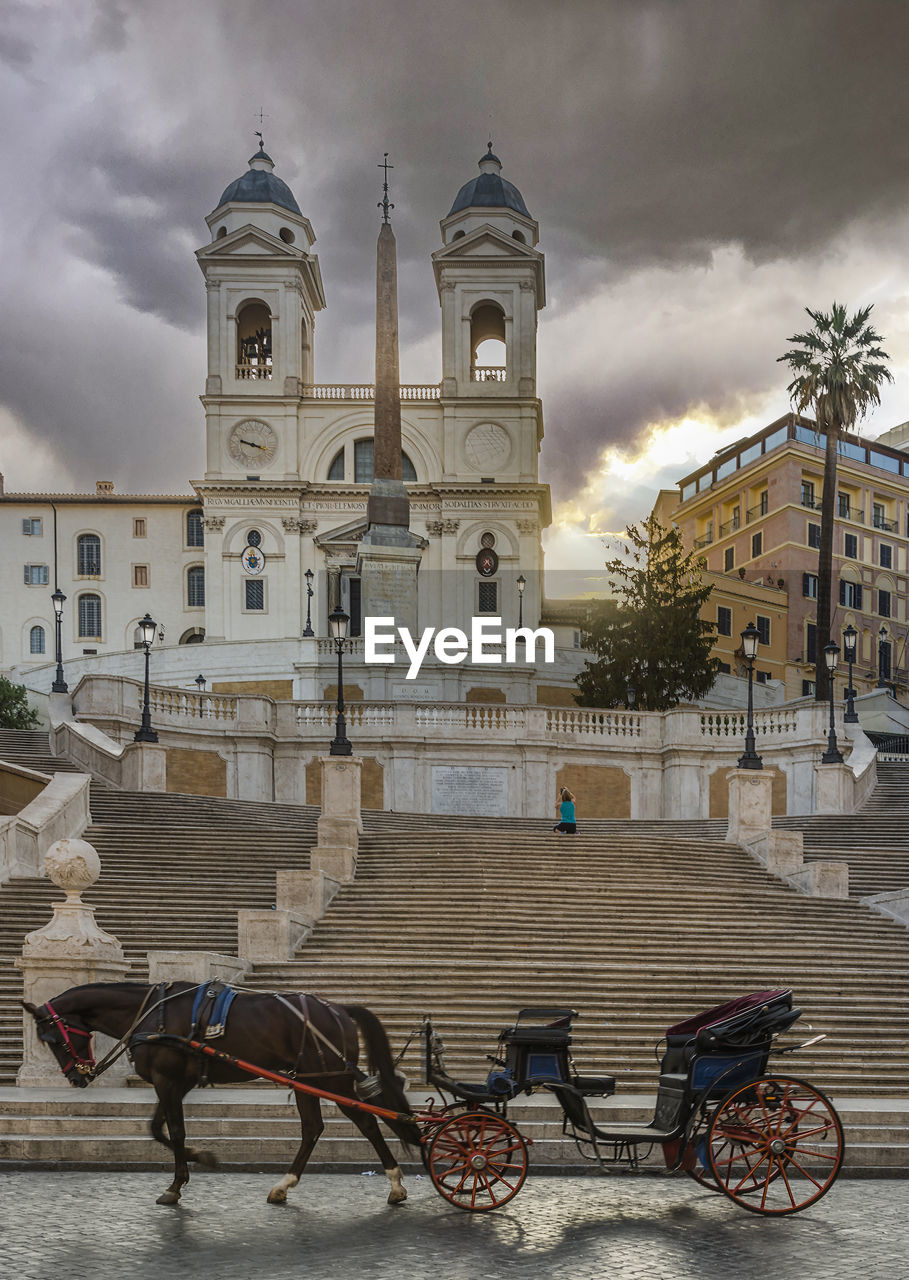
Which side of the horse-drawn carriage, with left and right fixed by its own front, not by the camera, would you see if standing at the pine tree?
right

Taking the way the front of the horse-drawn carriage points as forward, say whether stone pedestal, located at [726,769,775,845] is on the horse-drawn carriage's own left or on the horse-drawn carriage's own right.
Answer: on the horse-drawn carriage's own right

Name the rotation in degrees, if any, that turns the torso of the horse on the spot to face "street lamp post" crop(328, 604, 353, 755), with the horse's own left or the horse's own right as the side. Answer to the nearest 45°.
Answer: approximately 90° to the horse's own right

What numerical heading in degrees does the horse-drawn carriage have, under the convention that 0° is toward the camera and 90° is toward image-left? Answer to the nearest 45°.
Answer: approximately 90°

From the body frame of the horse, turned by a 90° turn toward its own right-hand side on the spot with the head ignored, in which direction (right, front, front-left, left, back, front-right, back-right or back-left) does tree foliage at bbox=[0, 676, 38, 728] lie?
front

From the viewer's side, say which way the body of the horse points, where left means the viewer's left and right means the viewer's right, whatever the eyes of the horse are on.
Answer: facing to the left of the viewer

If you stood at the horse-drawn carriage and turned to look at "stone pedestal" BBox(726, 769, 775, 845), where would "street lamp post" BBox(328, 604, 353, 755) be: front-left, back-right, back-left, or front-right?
front-left

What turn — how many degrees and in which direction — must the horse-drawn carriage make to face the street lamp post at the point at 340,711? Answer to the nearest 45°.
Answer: approximately 90° to its right
